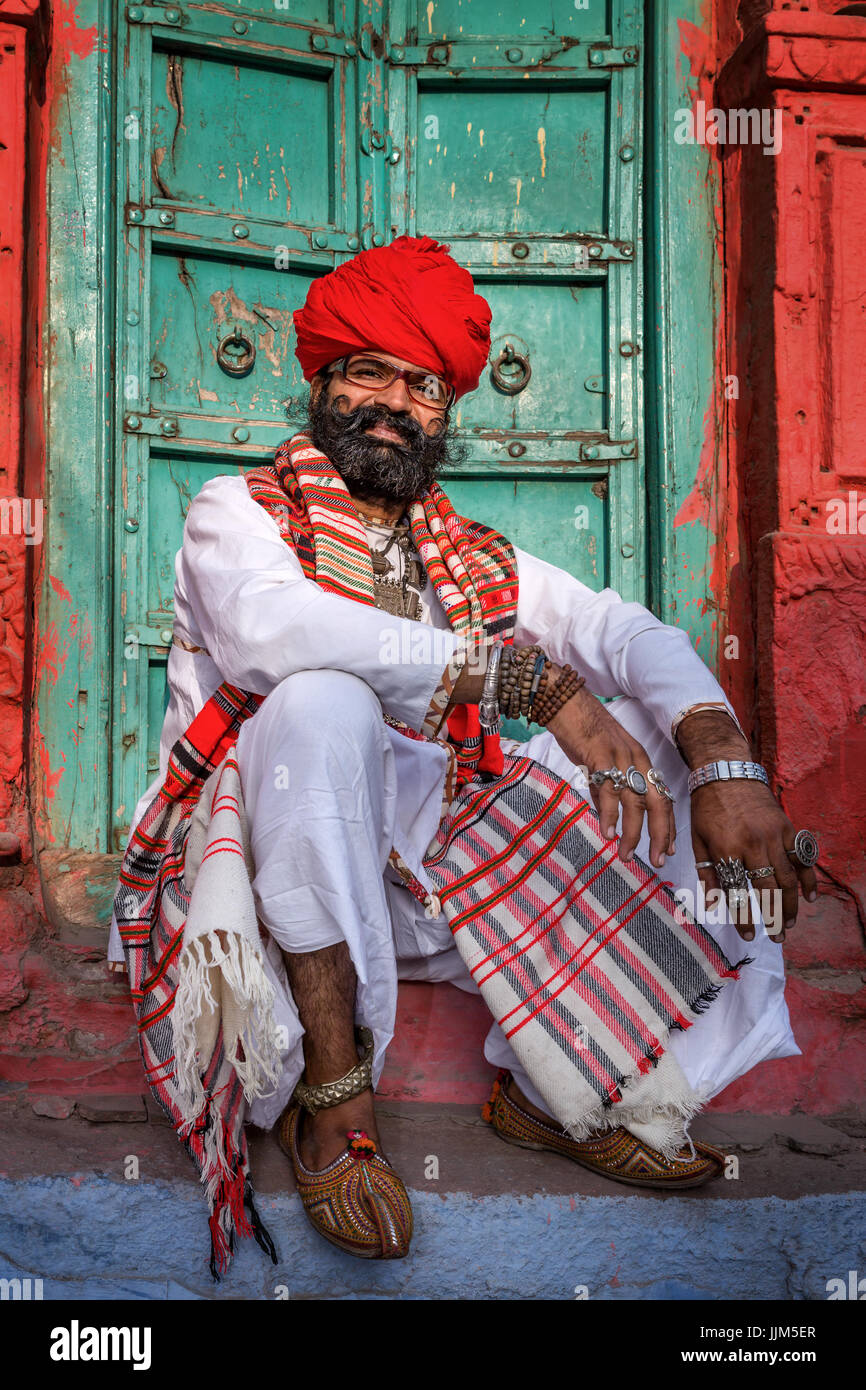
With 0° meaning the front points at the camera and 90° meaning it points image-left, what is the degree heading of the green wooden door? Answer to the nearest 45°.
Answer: approximately 0°

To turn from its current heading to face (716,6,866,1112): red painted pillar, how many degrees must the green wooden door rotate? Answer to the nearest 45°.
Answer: approximately 45° to its left

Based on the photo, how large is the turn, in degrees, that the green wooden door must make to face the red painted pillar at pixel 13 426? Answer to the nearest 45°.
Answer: approximately 45° to its right

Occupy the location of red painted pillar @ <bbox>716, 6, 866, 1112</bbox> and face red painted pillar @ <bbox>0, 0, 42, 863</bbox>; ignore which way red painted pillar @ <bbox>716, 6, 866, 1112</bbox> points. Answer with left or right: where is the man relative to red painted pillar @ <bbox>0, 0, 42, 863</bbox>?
left
